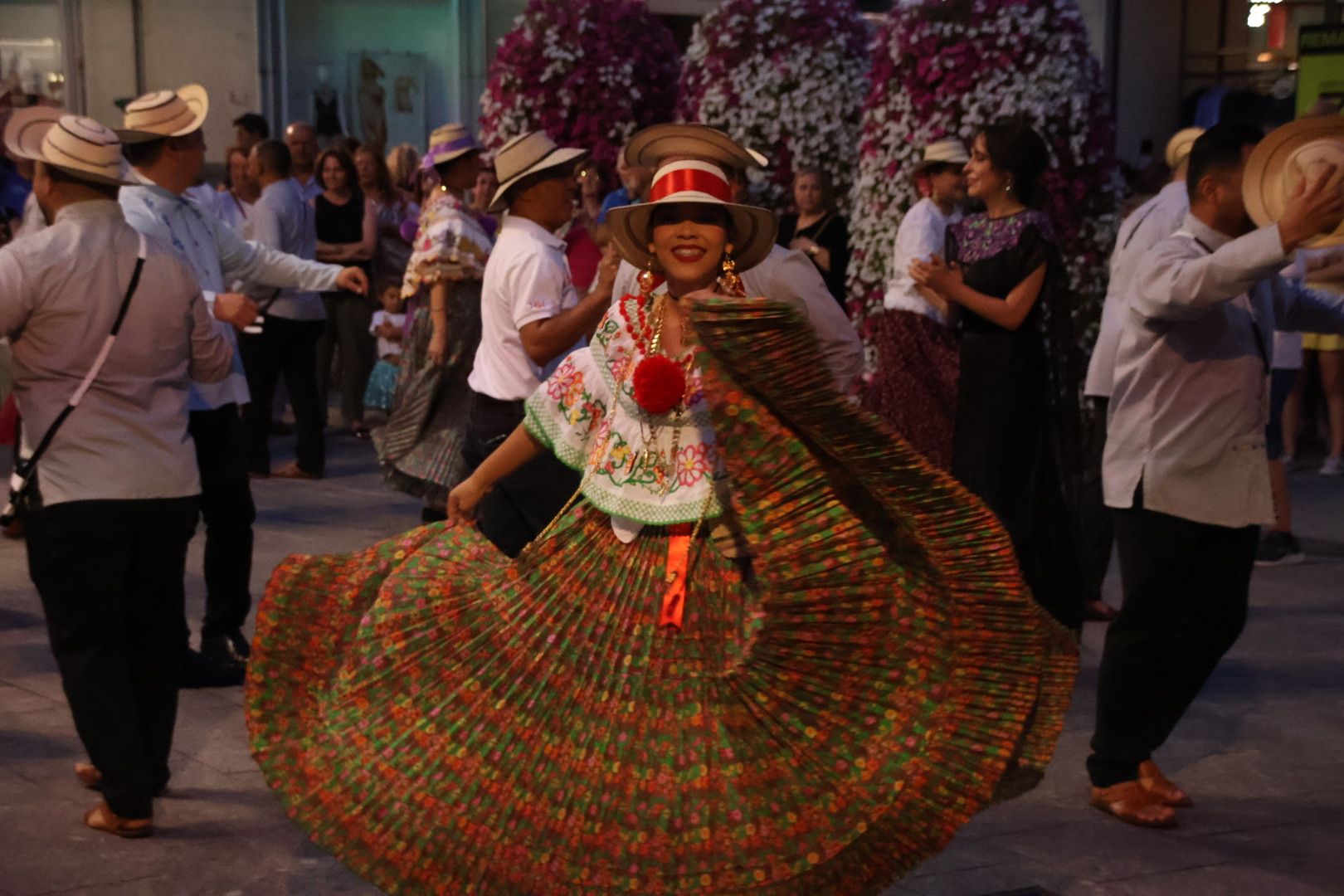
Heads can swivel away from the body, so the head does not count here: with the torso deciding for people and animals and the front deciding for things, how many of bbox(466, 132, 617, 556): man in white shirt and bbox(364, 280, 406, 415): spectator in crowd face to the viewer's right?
1

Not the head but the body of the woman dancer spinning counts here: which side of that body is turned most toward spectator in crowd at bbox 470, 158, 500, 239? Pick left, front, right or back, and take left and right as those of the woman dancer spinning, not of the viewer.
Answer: back

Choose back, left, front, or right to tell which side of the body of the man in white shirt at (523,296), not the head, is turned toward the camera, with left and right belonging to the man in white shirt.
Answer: right

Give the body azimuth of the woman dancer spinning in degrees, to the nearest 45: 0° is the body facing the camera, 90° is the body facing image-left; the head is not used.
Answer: approximately 0°

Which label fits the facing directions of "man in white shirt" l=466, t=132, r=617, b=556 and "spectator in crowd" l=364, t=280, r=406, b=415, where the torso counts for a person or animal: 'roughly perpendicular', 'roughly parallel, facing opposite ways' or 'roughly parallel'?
roughly perpendicular

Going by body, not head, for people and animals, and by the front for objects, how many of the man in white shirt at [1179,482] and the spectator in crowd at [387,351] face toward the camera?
1
